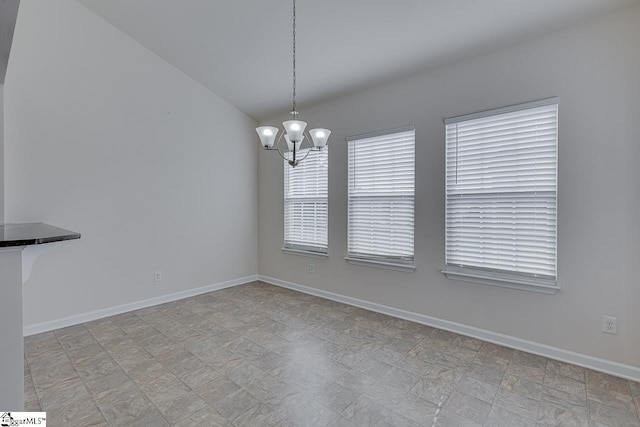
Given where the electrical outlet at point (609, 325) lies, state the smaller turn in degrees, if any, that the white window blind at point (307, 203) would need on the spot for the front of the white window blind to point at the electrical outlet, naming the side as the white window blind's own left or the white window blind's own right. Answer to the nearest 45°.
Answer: approximately 90° to the white window blind's own left

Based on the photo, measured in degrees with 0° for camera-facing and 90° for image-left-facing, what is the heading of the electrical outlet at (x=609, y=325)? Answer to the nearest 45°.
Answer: approximately 0°

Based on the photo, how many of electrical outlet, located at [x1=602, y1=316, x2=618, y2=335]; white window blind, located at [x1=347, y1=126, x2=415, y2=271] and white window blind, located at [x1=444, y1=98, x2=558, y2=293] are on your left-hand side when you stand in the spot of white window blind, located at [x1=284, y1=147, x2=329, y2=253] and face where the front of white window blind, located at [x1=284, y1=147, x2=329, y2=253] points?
3

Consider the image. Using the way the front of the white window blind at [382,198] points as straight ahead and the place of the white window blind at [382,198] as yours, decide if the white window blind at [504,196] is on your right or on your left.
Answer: on your left

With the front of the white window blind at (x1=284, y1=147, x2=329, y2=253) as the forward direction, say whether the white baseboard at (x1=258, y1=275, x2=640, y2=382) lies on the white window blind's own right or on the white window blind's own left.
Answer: on the white window blind's own left

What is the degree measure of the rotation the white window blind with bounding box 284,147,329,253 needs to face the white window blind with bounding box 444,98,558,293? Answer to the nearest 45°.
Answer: approximately 90° to its left

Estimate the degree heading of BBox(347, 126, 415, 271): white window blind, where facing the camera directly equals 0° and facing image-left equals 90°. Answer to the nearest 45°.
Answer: approximately 45°

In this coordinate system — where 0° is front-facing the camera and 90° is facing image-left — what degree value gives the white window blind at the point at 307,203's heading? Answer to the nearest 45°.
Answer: approximately 45°

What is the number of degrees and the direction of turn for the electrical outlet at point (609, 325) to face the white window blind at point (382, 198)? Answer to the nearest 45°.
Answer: approximately 90° to its right

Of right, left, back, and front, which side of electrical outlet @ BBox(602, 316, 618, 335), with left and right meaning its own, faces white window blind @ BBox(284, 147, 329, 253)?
right

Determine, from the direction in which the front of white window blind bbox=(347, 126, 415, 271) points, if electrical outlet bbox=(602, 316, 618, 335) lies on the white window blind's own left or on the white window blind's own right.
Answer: on the white window blind's own left
